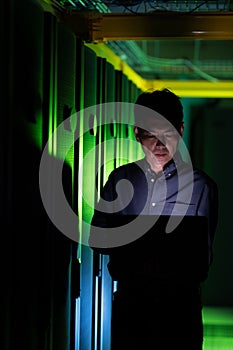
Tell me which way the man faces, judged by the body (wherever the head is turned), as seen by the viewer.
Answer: toward the camera
